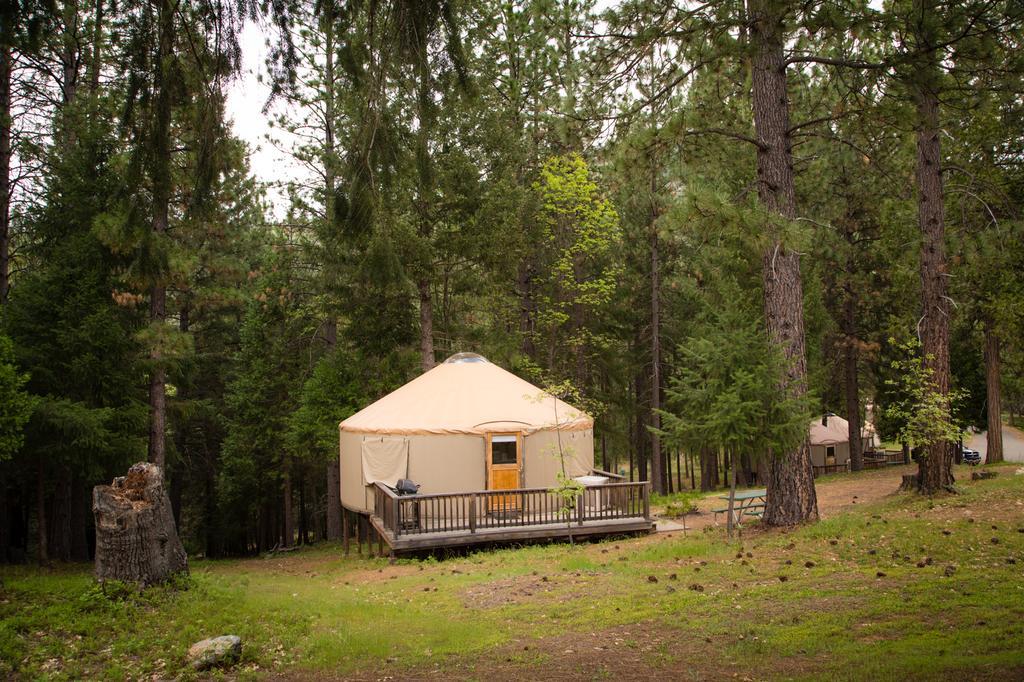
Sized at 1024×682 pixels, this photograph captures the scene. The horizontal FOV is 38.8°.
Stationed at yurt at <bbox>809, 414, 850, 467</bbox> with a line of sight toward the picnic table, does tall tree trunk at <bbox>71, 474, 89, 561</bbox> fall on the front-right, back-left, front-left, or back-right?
front-right

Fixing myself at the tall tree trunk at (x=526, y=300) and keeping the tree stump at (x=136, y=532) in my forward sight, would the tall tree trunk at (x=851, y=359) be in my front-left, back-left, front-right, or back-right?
back-left

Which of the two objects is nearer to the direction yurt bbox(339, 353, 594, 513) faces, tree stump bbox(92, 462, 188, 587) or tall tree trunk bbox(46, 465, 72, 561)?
the tree stump

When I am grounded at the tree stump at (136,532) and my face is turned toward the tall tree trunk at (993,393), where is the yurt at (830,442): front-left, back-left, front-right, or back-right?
front-left

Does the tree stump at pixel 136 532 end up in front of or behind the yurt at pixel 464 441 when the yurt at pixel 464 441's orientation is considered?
in front

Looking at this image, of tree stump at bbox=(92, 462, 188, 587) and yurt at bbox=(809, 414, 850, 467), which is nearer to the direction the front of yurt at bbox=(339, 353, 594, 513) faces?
the tree stump

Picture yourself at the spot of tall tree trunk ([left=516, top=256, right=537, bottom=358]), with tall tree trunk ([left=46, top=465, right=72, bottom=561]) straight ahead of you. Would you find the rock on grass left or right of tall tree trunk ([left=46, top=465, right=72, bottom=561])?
left

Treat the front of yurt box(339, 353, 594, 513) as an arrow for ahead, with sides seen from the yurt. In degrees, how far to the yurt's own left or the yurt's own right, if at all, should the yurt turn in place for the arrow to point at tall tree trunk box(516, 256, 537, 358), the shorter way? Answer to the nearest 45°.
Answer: approximately 180°

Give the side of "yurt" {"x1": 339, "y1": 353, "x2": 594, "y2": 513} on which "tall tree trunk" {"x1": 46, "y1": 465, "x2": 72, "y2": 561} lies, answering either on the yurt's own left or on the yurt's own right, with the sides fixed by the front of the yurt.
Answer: on the yurt's own right

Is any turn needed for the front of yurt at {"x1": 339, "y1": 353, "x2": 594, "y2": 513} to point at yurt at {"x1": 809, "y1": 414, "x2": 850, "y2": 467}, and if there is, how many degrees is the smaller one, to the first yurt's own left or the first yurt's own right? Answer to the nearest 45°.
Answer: approximately 135° to the first yurt's own left

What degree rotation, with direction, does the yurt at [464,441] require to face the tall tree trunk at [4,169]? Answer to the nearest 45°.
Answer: approximately 90° to its right

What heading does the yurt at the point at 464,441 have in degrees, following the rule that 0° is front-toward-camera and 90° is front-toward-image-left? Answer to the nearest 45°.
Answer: approximately 0°
